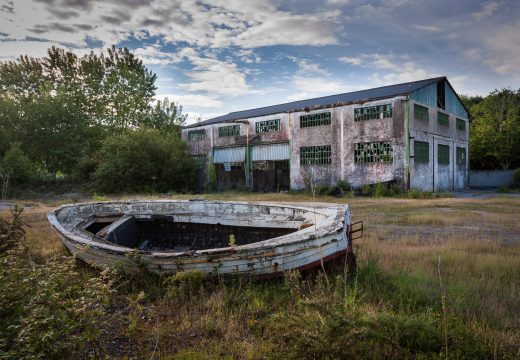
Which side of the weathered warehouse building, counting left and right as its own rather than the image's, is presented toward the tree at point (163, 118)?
right

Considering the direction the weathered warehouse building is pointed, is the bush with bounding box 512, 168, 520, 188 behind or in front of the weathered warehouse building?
behind

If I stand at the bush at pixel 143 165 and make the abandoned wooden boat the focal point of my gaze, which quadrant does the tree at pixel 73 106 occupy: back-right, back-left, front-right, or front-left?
back-right

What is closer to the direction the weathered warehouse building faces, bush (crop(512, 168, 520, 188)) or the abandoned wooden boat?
the abandoned wooden boat

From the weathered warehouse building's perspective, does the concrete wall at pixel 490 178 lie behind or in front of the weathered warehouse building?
behind

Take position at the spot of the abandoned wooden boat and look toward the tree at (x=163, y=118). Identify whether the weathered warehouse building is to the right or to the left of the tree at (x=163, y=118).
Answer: right

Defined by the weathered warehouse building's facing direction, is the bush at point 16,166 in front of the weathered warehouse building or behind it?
in front

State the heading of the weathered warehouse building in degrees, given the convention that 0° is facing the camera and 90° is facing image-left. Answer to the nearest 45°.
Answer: approximately 45°

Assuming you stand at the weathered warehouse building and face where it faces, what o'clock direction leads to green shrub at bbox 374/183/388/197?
The green shrub is roughly at 10 o'clock from the weathered warehouse building.

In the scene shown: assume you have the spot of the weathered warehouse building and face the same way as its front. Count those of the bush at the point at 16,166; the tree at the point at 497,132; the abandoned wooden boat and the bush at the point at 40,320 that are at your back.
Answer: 1

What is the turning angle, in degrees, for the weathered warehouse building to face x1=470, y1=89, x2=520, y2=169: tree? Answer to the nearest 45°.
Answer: approximately 180°

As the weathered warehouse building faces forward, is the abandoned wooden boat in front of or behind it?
in front

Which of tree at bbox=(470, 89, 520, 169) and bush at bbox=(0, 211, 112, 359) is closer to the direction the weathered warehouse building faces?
the bush
